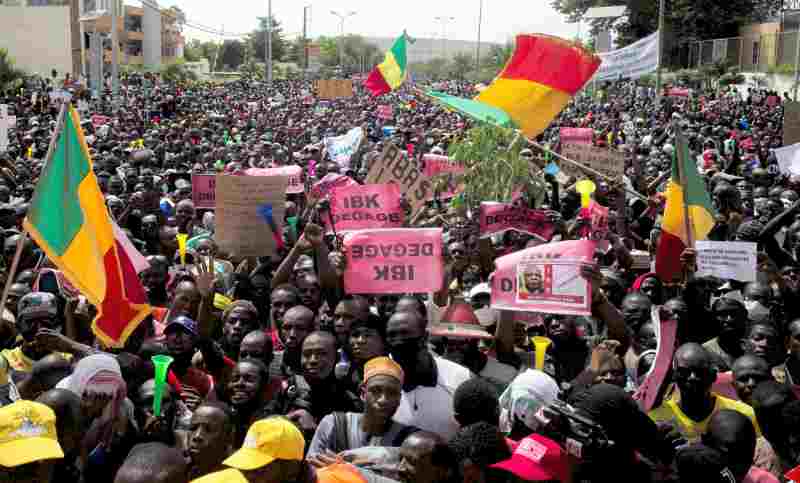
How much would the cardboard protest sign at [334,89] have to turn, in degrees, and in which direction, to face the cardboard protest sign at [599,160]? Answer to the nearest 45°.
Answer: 0° — it already faces it

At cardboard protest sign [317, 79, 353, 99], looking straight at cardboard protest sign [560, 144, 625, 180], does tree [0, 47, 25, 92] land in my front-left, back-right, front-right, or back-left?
back-right

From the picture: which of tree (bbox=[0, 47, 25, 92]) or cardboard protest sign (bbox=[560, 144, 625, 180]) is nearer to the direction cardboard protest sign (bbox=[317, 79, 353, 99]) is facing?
the cardboard protest sign

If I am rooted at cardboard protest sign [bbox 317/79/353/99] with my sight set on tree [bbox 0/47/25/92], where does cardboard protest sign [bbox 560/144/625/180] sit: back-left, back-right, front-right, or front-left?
back-left

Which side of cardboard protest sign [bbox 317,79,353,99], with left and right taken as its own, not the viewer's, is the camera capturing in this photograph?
front

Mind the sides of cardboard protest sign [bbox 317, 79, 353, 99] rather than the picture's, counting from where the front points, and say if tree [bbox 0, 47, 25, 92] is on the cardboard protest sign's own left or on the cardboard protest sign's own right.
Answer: on the cardboard protest sign's own right
